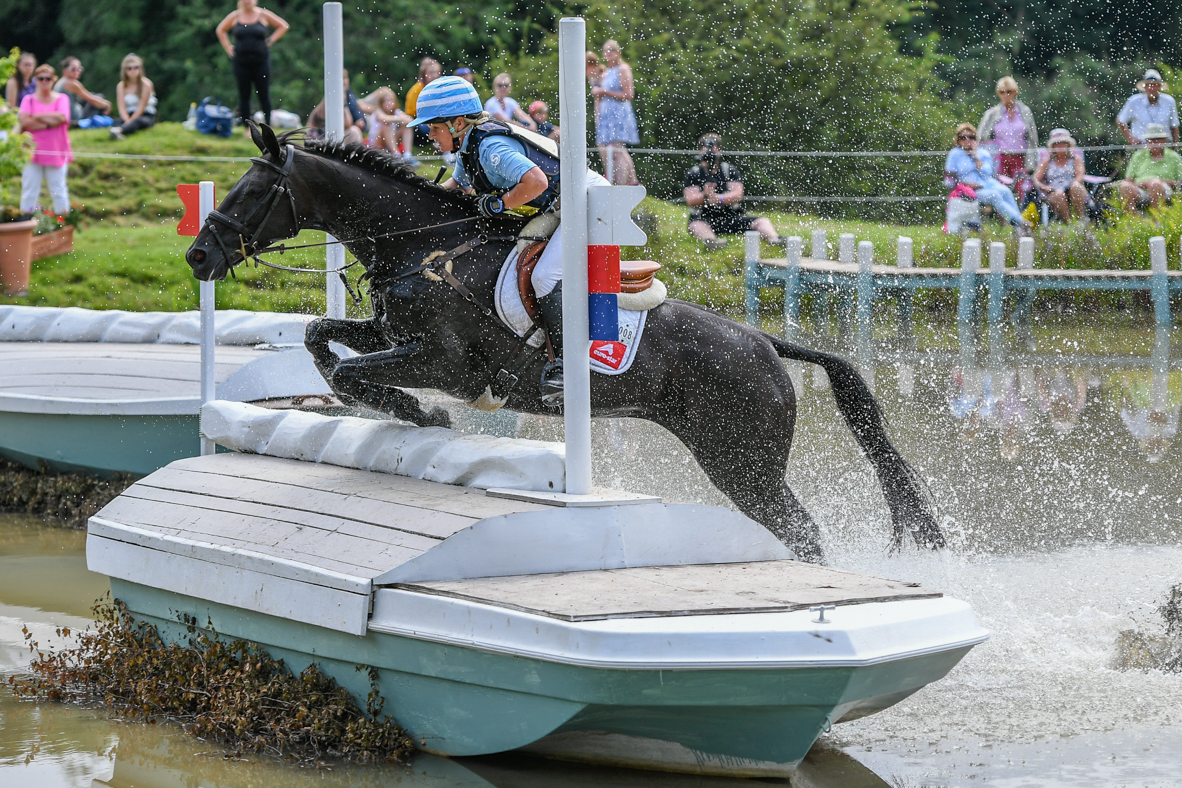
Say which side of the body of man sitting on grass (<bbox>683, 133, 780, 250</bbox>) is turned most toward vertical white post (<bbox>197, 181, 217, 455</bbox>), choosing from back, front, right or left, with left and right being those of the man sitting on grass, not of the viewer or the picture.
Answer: front

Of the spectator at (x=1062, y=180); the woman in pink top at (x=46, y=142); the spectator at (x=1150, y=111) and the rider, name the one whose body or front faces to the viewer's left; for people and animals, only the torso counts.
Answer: the rider

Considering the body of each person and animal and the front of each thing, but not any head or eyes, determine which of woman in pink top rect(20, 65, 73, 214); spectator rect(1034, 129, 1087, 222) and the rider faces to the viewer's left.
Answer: the rider

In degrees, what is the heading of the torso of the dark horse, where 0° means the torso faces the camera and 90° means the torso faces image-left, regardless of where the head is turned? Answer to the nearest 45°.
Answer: approximately 90°

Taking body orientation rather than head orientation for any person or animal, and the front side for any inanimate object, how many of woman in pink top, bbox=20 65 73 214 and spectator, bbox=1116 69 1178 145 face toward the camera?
2

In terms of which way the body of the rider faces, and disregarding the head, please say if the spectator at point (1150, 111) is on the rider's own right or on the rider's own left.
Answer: on the rider's own right

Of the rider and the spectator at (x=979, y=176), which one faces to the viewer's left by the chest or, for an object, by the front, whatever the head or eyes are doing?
the rider

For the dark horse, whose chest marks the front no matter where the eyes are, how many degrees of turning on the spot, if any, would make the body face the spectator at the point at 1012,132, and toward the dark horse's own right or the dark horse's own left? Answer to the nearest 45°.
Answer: approximately 135° to the dark horse's own right

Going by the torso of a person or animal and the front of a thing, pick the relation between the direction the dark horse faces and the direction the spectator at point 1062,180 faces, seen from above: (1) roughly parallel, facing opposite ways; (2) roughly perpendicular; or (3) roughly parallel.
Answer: roughly perpendicular

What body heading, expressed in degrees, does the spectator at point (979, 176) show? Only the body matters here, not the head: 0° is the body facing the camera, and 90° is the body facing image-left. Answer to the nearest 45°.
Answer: approximately 315°

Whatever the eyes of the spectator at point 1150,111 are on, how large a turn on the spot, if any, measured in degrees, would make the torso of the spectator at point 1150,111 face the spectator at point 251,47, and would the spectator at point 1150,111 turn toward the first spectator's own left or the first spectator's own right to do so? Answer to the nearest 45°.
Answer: approximately 90° to the first spectator's own right
